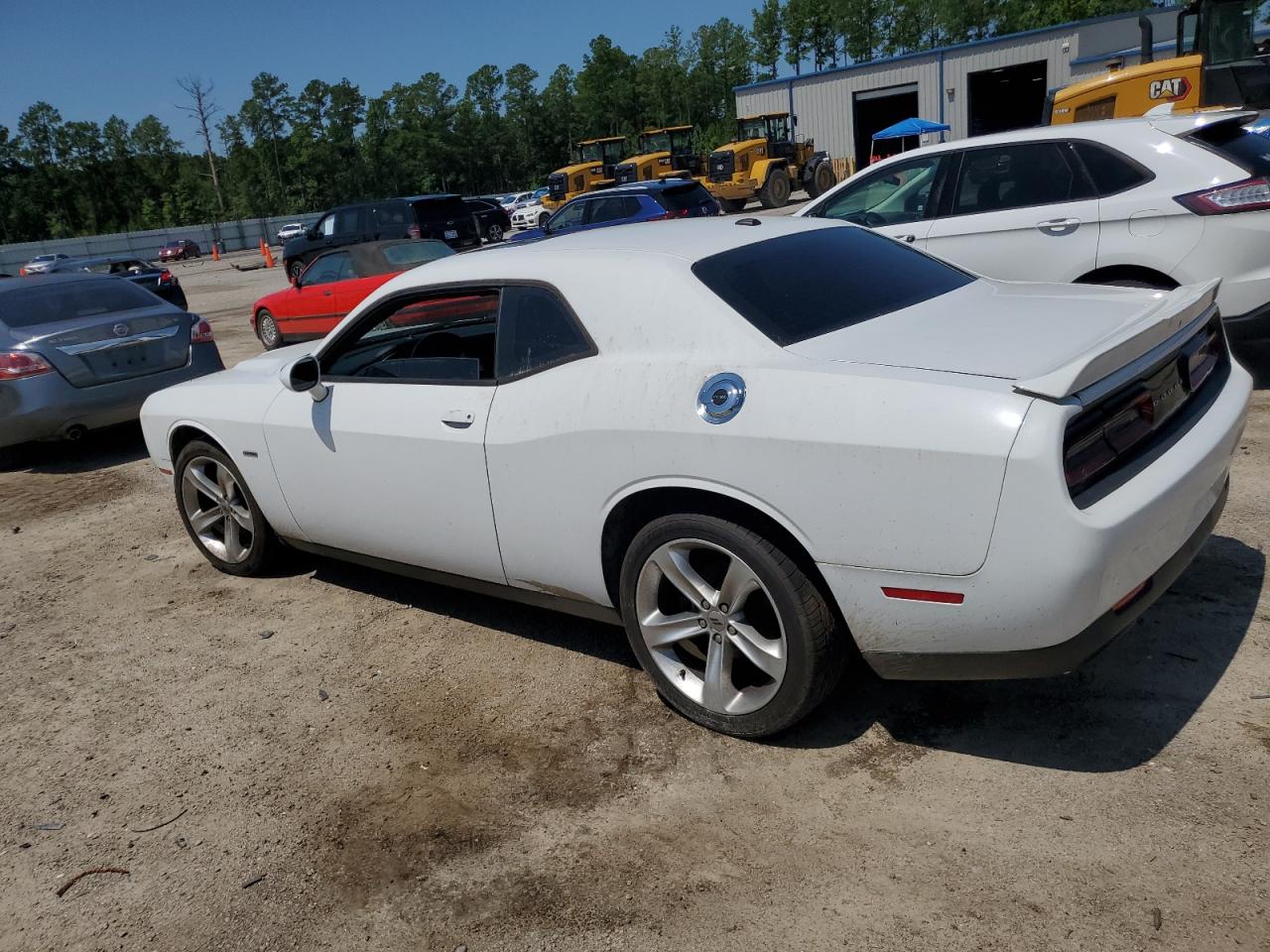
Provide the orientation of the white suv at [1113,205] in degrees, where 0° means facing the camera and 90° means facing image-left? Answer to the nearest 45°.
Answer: approximately 135°

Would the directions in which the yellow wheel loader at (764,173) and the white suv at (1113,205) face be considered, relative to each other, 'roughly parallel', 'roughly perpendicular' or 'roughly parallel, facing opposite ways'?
roughly perpendicular

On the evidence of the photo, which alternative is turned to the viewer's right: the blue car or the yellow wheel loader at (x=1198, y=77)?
the yellow wheel loader

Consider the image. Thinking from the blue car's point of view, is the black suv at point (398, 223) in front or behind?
in front

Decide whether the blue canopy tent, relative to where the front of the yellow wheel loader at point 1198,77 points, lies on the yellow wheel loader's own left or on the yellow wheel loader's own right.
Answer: on the yellow wheel loader's own left

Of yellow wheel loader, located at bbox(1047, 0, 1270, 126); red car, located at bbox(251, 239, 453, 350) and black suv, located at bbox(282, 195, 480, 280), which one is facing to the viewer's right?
the yellow wheel loader

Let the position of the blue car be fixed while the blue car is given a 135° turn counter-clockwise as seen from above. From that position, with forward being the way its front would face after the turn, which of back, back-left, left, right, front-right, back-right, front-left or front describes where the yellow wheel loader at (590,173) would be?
back

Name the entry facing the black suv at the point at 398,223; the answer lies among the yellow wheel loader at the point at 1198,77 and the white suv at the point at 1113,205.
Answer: the white suv

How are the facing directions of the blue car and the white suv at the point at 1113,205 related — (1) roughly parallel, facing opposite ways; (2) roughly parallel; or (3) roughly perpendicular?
roughly parallel

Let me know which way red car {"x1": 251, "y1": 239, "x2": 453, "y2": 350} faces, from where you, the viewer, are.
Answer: facing away from the viewer and to the left of the viewer

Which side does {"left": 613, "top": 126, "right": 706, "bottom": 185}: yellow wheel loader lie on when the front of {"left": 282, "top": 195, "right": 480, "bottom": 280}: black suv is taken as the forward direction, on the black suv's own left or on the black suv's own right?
on the black suv's own right

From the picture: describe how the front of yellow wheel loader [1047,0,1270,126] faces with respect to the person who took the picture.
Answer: facing to the right of the viewer

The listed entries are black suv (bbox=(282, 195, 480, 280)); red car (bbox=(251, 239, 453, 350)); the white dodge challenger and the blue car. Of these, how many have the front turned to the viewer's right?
0

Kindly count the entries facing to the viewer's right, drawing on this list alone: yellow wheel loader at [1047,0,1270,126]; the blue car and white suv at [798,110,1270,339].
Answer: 1

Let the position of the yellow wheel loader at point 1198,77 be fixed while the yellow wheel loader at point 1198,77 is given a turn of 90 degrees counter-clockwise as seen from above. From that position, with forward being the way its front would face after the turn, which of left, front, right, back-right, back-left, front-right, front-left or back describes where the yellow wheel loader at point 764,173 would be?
front-left
